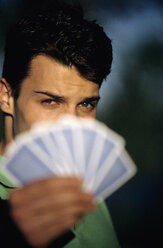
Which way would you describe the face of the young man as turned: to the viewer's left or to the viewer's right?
to the viewer's right

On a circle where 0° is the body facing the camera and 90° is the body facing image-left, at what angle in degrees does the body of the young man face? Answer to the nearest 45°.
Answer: approximately 315°
